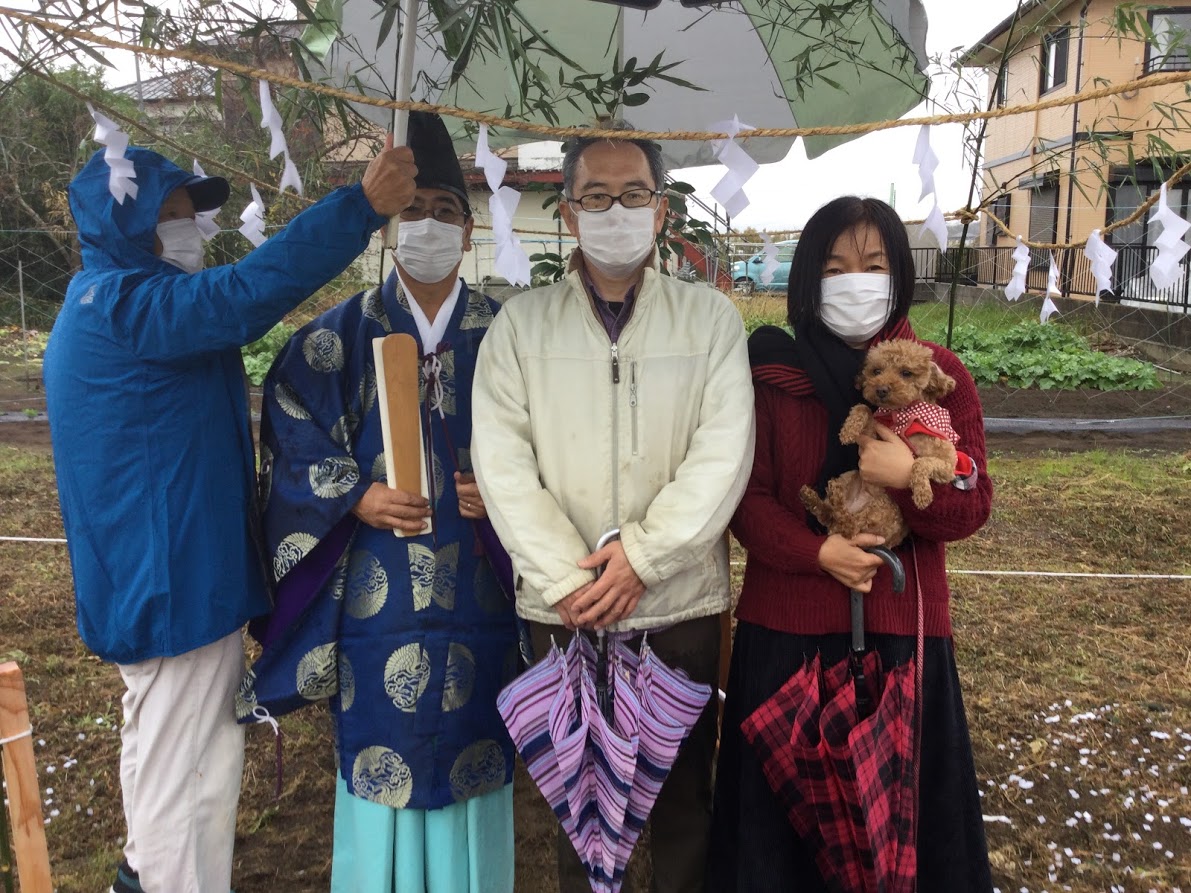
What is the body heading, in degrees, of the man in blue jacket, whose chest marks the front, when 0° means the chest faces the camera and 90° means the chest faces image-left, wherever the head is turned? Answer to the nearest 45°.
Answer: approximately 270°

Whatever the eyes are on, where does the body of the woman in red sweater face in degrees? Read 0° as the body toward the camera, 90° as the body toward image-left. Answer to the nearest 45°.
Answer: approximately 0°

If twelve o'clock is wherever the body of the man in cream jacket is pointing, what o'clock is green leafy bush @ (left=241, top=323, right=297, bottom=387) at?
The green leafy bush is roughly at 5 o'clock from the man in cream jacket.

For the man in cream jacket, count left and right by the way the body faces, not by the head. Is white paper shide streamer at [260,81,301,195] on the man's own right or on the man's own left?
on the man's own right

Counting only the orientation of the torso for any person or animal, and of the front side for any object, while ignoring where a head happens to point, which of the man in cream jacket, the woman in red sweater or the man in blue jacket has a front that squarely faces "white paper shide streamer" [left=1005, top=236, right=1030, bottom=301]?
the man in blue jacket

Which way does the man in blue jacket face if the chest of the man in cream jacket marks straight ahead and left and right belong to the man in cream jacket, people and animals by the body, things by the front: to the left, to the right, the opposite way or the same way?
to the left

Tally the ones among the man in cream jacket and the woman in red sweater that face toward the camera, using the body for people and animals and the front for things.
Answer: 2

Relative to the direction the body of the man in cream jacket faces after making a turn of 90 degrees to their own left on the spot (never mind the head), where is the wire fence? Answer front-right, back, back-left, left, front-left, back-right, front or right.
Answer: left

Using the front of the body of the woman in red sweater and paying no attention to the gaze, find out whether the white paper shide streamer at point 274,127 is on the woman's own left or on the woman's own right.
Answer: on the woman's own right

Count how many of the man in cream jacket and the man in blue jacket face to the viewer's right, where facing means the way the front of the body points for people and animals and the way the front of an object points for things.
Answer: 1
